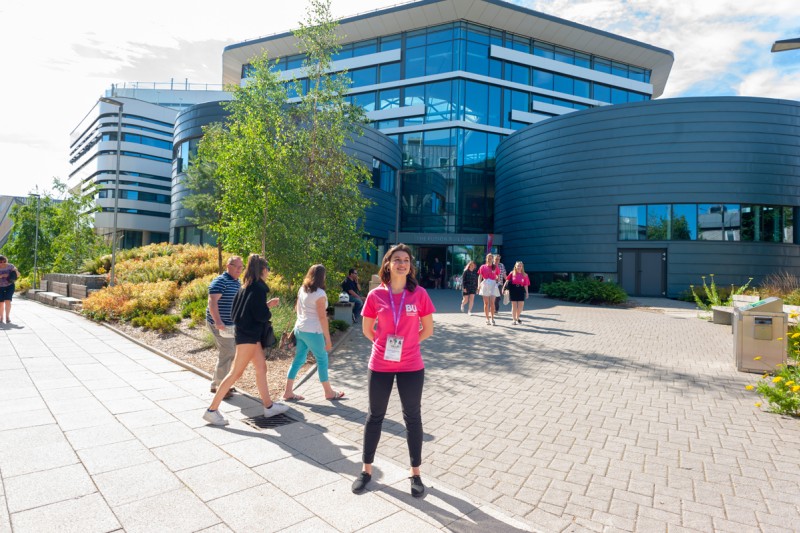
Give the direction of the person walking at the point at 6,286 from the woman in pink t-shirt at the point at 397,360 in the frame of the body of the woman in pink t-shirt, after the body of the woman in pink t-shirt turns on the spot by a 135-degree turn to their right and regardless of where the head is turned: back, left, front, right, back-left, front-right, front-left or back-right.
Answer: front

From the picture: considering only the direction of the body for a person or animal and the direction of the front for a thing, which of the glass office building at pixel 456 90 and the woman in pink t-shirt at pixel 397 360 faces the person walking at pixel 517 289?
the glass office building

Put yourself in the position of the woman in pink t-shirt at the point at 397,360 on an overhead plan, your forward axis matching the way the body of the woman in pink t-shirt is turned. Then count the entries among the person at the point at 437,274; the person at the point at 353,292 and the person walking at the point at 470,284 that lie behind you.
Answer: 3

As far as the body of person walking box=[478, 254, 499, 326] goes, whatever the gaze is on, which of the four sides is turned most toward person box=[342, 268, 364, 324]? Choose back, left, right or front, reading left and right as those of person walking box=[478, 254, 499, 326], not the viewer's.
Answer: right

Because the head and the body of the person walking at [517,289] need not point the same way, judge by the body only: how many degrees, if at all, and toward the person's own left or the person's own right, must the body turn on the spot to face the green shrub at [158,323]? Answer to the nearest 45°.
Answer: approximately 45° to the person's own right

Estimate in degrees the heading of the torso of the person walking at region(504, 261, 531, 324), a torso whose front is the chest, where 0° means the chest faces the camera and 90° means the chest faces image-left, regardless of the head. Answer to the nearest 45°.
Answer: approximately 0°

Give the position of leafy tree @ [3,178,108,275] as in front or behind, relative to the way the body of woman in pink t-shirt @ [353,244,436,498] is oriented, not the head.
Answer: behind

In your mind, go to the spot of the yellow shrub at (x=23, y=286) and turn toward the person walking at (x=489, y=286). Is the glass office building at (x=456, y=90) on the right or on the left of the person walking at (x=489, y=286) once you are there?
left

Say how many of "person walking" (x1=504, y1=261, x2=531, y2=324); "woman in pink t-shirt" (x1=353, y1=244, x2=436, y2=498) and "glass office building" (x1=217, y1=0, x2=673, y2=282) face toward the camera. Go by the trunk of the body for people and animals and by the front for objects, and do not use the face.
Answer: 3

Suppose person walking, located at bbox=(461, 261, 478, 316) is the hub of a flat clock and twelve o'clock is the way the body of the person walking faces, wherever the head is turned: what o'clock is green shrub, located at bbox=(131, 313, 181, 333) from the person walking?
The green shrub is roughly at 3 o'clock from the person walking.

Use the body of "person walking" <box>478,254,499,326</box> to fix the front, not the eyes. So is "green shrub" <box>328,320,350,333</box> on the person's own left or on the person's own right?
on the person's own right

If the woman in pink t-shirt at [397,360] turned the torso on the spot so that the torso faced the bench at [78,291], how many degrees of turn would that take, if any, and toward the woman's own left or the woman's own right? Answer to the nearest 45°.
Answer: approximately 135° to the woman's own right

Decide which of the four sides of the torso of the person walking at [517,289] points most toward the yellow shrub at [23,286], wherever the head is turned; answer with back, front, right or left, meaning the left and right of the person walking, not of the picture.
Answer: right

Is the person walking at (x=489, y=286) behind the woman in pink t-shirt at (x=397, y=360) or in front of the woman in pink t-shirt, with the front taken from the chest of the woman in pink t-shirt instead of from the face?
behind
